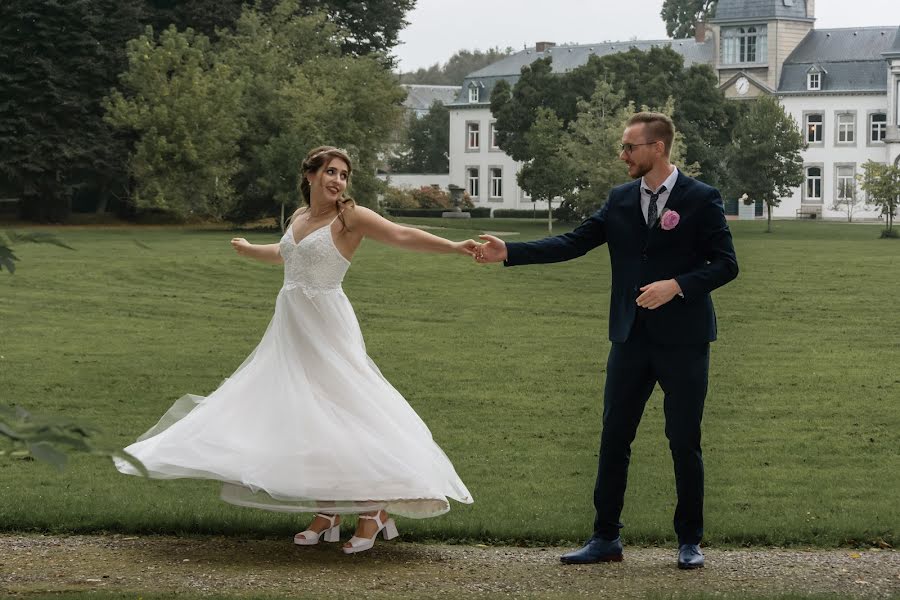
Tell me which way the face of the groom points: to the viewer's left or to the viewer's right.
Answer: to the viewer's left

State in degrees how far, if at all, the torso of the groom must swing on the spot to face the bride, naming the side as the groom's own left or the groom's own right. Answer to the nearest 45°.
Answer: approximately 45° to the groom's own right

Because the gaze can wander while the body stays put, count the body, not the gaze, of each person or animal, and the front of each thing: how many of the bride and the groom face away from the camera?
0

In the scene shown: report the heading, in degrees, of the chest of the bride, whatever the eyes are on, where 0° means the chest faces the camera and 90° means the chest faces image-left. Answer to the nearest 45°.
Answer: approximately 45°

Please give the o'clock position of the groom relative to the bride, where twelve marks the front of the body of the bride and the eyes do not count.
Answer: The groom is roughly at 8 o'clock from the bride.

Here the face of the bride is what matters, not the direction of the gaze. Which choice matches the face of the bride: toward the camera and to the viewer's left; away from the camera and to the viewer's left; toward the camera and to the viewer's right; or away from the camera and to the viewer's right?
toward the camera and to the viewer's right

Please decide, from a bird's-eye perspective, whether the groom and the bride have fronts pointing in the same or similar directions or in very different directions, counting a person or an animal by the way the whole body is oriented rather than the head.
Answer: same or similar directions

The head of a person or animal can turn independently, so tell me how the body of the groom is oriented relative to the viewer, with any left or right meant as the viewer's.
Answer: facing the viewer and to the left of the viewer
